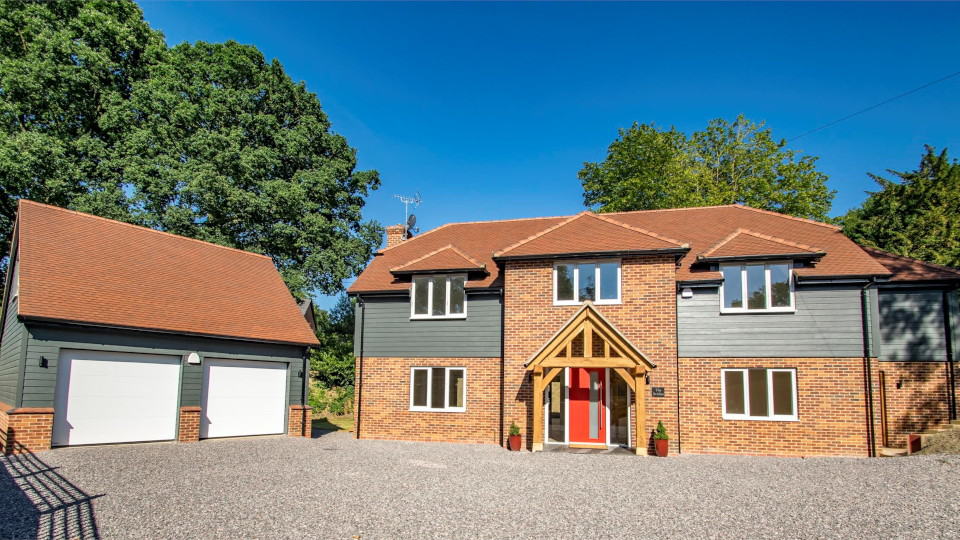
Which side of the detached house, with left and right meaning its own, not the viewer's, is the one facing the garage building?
right

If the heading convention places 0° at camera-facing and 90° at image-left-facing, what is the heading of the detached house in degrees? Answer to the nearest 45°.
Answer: approximately 0°

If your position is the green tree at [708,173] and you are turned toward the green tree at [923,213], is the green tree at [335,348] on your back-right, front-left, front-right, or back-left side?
back-right

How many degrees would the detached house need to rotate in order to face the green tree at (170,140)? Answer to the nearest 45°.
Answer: approximately 90° to its right

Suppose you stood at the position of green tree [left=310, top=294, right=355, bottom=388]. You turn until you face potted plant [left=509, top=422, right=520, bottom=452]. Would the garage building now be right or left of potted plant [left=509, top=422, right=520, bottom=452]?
right

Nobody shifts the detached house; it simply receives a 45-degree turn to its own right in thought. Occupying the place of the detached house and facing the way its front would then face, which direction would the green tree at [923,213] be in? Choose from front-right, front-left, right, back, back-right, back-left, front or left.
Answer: back

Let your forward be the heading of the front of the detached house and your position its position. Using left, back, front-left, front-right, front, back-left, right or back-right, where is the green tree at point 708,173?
back
